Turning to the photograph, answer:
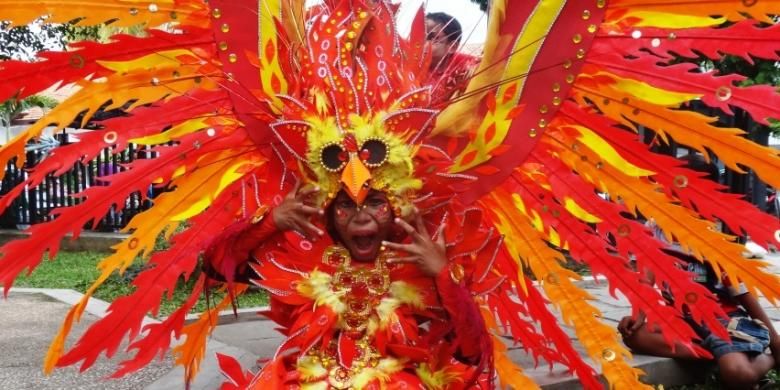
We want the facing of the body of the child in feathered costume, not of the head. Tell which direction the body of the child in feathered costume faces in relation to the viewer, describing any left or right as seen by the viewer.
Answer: facing the viewer

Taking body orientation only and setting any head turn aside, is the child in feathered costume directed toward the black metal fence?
no
